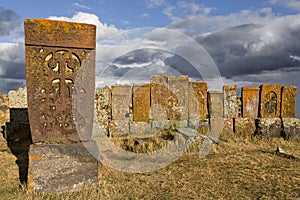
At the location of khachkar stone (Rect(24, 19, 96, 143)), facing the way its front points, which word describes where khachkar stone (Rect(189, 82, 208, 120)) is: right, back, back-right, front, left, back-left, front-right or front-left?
back-left

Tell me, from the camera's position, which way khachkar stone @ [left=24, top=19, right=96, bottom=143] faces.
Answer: facing the viewer

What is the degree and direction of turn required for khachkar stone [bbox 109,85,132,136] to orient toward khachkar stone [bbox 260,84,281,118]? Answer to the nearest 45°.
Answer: approximately 90° to its left

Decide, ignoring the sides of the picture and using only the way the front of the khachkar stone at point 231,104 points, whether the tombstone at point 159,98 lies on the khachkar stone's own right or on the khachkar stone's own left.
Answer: on the khachkar stone's own right

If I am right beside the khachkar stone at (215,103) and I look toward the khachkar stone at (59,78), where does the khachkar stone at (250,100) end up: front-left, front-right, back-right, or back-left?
back-left

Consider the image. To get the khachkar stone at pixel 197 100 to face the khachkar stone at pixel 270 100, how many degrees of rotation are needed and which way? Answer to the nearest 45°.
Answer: approximately 90° to its left

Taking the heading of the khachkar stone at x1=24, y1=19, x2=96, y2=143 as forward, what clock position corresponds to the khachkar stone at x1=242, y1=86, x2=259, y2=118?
the khachkar stone at x1=242, y1=86, x2=259, y2=118 is roughly at 8 o'clock from the khachkar stone at x1=24, y1=19, x2=96, y2=143.

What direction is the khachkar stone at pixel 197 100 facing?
toward the camera

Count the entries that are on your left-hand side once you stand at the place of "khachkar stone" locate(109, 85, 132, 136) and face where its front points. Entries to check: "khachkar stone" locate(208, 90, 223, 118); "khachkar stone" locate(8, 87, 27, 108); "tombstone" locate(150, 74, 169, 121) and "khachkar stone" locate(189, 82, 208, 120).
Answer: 3

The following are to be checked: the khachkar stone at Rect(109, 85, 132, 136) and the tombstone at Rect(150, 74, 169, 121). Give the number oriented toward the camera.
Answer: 2

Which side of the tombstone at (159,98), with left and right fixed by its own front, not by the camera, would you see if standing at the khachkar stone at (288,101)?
left

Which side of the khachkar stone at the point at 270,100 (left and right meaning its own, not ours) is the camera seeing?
front

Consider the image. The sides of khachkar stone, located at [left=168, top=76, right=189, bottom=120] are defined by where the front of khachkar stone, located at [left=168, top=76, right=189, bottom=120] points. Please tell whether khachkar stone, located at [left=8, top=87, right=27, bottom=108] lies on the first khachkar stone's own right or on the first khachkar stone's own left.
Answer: on the first khachkar stone's own right

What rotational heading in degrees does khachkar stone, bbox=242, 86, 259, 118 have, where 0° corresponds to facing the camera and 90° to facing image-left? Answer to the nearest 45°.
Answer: approximately 0°

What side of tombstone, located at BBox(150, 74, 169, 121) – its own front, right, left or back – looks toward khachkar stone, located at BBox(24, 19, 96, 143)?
front
